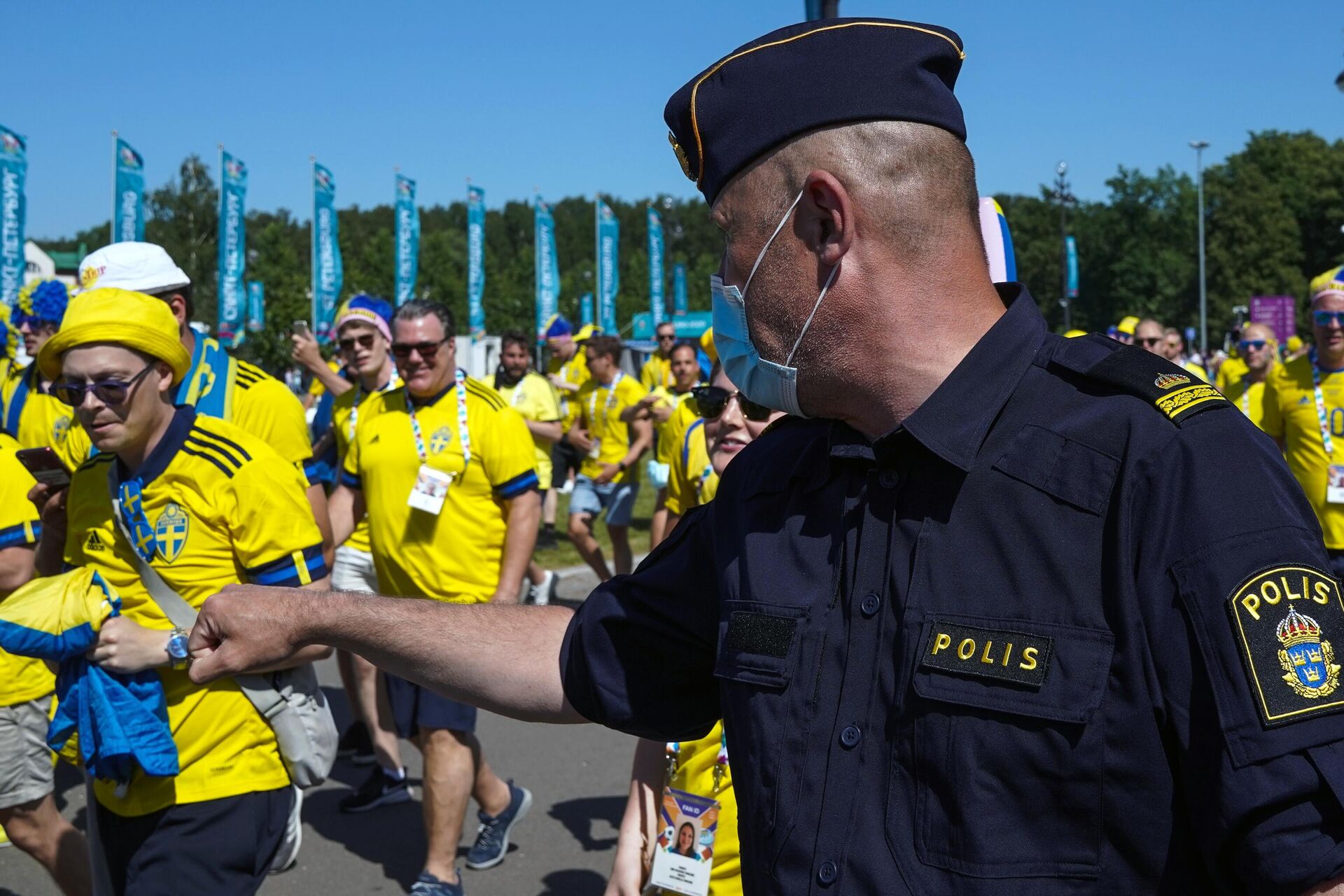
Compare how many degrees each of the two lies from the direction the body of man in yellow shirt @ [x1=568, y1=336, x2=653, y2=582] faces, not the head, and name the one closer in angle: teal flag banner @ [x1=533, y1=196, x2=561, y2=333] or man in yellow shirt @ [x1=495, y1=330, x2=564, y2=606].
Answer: the man in yellow shirt

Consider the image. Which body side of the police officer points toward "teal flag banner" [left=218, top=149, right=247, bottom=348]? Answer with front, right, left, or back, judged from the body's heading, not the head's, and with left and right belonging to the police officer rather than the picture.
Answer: right

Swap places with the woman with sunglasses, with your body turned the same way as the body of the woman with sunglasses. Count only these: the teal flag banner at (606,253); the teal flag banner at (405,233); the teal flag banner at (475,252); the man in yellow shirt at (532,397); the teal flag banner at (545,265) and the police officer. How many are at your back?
5

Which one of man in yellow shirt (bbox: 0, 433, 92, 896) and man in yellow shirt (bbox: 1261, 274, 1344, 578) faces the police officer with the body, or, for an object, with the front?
man in yellow shirt (bbox: 1261, 274, 1344, 578)

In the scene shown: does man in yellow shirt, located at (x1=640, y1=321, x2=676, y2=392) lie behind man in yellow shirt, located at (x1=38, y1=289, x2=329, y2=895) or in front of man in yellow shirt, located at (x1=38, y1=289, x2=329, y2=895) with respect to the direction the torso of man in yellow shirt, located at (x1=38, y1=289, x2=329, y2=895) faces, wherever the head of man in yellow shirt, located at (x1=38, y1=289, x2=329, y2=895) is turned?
behind
